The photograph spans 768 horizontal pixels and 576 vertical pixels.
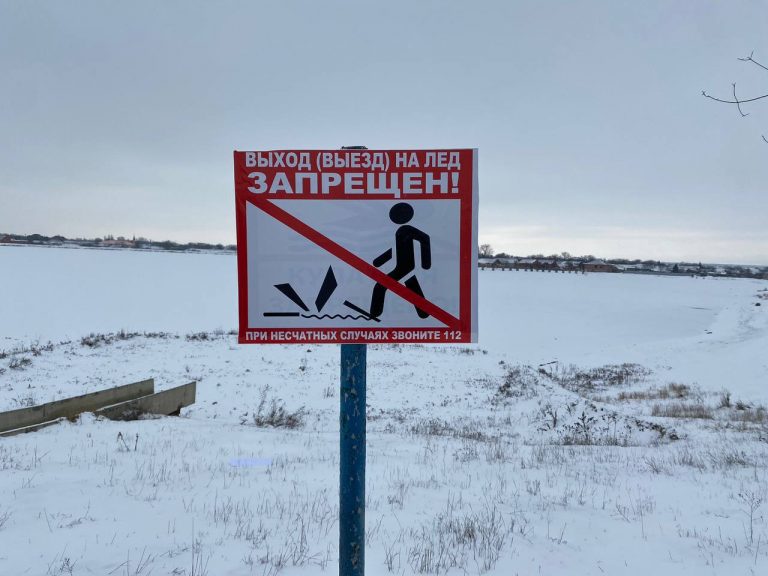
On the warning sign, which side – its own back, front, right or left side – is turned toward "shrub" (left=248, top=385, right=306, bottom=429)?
back

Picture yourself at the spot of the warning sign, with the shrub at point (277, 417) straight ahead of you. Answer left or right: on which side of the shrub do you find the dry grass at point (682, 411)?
right

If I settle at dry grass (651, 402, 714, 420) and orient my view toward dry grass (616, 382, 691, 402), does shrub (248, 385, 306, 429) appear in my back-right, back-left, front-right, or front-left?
back-left

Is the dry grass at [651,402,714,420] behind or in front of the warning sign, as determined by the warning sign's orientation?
behind

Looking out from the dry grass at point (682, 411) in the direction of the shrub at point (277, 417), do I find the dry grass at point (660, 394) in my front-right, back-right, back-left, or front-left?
back-right

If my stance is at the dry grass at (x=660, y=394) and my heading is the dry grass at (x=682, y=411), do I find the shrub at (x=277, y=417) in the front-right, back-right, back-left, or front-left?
front-right

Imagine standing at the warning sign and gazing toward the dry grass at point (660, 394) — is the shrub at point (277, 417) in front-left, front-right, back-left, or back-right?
front-left

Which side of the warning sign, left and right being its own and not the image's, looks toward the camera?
front

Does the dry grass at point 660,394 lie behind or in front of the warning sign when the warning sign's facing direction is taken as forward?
behind
